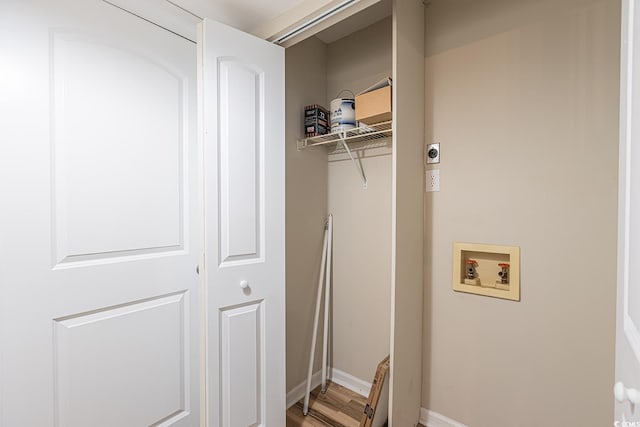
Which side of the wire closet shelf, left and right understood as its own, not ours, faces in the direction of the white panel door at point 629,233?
left

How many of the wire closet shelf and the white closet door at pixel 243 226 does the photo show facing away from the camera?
0

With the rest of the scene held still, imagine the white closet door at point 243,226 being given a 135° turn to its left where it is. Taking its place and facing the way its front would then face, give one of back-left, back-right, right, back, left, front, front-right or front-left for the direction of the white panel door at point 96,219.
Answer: left

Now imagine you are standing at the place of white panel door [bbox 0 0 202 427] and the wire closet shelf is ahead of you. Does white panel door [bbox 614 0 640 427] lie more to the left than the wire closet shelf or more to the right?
right

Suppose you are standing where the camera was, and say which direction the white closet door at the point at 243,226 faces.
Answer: facing the viewer and to the right of the viewer

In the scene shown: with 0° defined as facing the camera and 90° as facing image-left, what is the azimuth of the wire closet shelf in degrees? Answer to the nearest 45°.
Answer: approximately 45°
